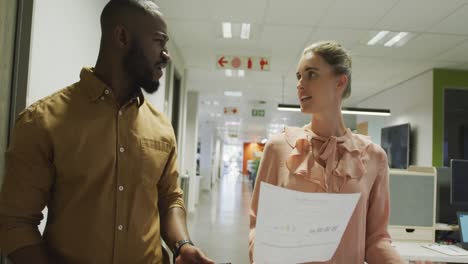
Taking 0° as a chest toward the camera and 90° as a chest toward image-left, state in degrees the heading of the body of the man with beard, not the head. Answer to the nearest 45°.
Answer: approximately 315°

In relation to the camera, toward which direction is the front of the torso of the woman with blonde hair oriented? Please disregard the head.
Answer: toward the camera

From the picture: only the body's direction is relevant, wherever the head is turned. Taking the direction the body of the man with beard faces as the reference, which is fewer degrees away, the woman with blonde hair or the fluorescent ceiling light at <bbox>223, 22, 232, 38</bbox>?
the woman with blonde hair

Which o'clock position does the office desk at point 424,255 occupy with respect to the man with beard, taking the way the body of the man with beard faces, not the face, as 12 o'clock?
The office desk is roughly at 10 o'clock from the man with beard.

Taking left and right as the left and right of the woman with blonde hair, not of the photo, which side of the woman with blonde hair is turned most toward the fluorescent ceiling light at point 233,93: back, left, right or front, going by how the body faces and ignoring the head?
back

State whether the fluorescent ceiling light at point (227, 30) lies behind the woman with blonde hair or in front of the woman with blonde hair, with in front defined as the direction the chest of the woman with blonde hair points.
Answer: behind

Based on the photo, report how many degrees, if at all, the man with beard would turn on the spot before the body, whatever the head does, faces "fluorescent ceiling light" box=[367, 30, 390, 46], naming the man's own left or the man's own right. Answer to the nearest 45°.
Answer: approximately 90° to the man's own left

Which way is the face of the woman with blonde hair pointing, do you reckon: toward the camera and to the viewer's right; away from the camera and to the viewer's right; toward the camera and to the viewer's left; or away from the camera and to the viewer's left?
toward the camera and to the viewer's left

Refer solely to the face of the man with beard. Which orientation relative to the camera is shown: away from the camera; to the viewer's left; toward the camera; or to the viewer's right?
to the viewer's right

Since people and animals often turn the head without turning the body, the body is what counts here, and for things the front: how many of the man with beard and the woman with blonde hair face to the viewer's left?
0

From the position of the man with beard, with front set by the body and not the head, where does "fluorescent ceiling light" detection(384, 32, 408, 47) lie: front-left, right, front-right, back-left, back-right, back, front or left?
left
